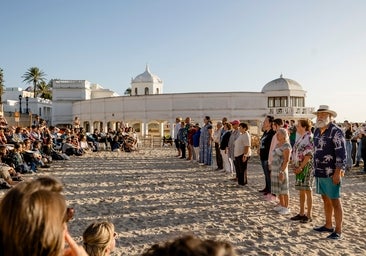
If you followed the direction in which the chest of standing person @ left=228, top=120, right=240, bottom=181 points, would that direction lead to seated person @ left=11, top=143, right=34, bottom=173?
yes

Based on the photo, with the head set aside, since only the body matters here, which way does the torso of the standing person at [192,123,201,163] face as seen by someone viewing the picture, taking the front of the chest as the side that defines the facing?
to the viewer's left

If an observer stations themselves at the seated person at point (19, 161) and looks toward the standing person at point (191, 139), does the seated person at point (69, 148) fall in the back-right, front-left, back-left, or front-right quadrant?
front-left

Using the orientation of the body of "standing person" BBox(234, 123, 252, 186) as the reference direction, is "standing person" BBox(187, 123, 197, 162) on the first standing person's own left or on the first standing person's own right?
on the first standing person's own right

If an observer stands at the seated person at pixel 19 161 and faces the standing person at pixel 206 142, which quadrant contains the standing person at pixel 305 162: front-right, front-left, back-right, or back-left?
front-right

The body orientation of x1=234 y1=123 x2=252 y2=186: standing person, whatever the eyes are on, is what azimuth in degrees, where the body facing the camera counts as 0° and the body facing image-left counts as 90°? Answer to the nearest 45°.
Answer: approximately 90°

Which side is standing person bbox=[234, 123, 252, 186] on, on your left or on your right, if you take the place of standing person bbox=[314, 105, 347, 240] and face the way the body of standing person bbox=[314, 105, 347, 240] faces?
on your right

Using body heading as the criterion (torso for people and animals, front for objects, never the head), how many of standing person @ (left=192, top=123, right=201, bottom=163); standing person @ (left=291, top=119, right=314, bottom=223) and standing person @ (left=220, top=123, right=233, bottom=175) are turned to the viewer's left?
3

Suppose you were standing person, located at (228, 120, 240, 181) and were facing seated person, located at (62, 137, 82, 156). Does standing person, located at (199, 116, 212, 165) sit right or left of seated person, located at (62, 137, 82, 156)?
right

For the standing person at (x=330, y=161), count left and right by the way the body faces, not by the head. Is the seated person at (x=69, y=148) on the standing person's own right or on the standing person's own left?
on the standing person's own right

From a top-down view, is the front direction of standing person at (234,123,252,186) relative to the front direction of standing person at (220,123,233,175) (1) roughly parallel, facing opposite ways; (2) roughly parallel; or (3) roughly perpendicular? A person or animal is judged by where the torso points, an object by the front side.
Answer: roughly parallel

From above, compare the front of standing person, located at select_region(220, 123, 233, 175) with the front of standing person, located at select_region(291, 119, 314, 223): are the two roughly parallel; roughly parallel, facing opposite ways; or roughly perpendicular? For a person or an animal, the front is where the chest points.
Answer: roughly parallel

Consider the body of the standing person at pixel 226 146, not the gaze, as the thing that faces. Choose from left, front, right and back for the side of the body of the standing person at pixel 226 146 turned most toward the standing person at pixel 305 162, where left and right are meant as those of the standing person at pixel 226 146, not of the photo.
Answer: left

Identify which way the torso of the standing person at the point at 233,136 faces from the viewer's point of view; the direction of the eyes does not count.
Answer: to the viewer's left

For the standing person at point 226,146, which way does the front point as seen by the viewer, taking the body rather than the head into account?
to the viewer's left

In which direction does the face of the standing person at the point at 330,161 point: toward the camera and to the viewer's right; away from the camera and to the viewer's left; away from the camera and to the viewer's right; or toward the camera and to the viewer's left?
toward the camera and to the viewer's left

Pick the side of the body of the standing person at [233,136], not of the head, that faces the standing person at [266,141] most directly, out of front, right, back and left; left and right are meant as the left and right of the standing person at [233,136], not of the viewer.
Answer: left
